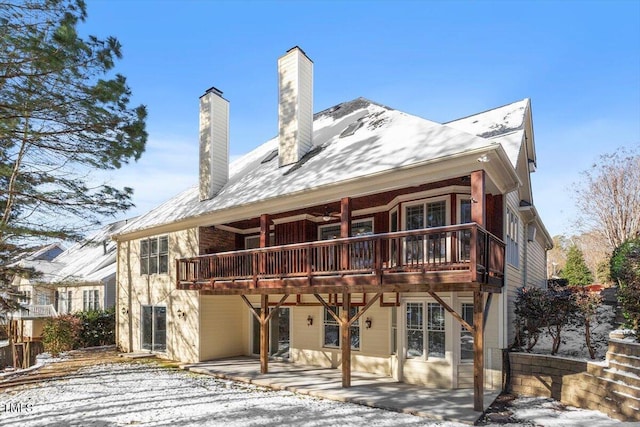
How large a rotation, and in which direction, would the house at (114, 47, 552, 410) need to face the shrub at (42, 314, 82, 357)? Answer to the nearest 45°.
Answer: approximately 90° to its left

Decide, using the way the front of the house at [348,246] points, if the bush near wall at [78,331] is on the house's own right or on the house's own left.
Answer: on the house's own left

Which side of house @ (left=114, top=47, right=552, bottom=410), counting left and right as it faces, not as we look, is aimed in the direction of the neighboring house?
left

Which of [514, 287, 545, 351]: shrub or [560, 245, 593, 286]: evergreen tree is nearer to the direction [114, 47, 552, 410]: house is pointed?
the evergreen tree

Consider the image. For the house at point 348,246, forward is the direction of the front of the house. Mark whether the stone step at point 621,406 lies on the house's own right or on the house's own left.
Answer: on the house's own right

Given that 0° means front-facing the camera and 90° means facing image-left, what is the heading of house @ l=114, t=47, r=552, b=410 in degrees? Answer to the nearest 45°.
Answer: approximately 225°
